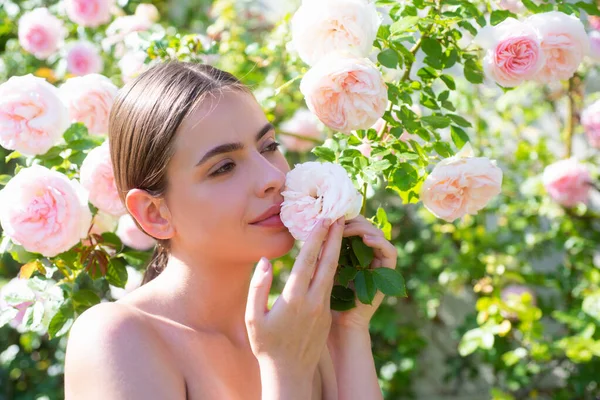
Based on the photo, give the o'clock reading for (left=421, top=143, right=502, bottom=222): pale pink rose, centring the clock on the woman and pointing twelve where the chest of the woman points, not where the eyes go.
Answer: The pale pink rose is roughly at 10 o'clock from the woman.

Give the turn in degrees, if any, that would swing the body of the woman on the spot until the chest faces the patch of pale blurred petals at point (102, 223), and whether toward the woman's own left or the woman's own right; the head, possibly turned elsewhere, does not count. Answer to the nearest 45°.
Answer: approximately 180°

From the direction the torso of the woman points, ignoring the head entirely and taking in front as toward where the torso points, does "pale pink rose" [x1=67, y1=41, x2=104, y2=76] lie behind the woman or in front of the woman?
behind

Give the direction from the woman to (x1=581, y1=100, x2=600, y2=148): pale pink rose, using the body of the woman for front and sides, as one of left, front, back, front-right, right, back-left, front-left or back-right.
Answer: left

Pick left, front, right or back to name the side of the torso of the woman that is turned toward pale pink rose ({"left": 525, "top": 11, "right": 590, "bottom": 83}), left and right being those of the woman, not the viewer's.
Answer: left

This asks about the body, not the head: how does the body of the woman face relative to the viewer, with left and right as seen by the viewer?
facing the viewer and to the right of the viewer

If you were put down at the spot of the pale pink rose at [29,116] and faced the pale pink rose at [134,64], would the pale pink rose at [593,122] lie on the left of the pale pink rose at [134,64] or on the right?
right

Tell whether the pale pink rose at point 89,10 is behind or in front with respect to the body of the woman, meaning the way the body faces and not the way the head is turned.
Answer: behind

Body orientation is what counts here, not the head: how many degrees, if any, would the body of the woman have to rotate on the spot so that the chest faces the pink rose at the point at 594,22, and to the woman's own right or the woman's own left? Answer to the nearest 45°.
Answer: approximately 90° to the woman's own left

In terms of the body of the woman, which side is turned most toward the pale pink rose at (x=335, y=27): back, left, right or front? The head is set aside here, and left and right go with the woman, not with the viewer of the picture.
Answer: left

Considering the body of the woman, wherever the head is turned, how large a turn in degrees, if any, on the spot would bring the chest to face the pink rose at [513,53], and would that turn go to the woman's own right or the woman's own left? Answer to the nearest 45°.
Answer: approximately 45° to the woman's own left

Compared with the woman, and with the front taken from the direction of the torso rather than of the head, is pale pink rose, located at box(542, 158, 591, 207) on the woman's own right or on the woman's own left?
on the woman's own left

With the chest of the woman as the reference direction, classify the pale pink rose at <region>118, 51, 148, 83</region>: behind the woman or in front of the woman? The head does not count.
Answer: behind
